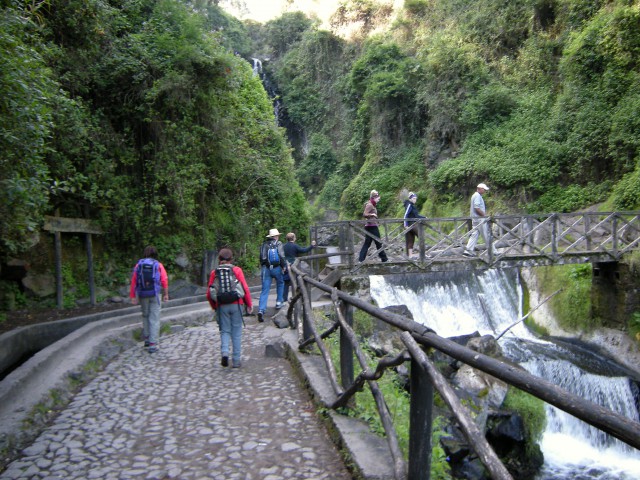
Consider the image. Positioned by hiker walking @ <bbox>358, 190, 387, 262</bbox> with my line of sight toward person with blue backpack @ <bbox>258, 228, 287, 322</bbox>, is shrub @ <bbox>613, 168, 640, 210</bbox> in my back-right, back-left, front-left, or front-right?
back-left

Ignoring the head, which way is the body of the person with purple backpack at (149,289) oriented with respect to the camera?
away from the camera

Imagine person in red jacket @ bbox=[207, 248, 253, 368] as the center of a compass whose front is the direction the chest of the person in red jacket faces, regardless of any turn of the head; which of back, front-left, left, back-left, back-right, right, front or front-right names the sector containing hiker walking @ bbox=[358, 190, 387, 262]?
front-right

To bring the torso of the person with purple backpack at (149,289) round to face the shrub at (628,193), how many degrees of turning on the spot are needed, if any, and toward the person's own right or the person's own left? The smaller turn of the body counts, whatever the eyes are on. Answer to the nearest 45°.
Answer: approximately 90° to the person's own right

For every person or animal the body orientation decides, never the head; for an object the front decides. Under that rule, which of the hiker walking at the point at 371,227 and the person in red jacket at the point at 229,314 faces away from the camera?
the person in red jacket

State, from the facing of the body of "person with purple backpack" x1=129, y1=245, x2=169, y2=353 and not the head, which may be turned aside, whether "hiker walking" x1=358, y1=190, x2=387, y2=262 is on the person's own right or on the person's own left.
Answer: on the person's own right

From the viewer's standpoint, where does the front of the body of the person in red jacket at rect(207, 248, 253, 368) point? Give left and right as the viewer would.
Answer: facing away from the viewer

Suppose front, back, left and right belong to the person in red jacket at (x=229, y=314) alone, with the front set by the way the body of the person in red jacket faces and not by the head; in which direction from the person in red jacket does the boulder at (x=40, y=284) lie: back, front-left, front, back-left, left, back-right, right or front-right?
front-left

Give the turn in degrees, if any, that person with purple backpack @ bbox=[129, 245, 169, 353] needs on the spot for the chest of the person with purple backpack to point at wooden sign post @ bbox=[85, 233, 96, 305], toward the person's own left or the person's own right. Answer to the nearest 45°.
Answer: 0° — they already face it

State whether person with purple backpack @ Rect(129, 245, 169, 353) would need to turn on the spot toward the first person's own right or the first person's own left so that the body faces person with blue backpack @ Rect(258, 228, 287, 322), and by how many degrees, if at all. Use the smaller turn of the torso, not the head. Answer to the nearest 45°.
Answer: approximately 45° to the first person's own right

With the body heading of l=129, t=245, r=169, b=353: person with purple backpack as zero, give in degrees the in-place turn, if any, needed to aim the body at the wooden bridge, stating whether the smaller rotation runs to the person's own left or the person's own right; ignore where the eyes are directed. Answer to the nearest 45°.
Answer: approximately 90° to the person's own right
